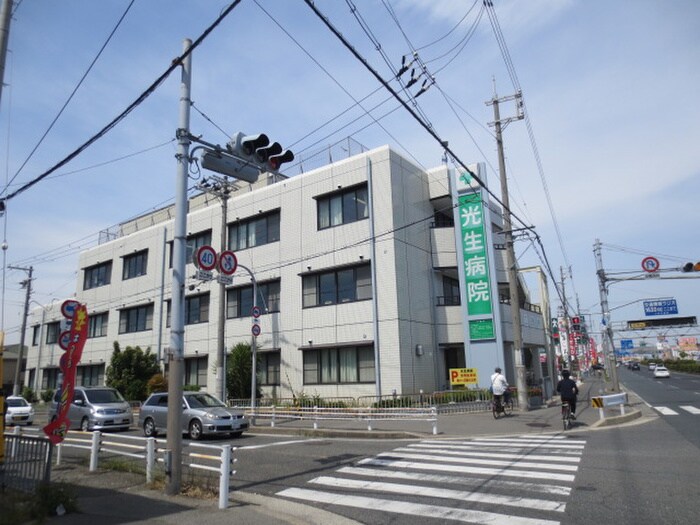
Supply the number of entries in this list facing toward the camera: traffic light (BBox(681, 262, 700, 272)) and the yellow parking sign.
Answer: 2

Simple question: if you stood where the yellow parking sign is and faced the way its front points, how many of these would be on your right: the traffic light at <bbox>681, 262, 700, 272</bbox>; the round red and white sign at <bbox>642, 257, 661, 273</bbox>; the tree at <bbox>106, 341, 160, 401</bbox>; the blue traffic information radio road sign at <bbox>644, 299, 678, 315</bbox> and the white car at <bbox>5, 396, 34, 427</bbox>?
2

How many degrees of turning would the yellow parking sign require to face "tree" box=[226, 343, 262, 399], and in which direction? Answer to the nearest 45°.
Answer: approximately 90° to its right

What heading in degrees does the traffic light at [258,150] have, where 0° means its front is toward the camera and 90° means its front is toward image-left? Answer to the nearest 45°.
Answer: approximately 315°

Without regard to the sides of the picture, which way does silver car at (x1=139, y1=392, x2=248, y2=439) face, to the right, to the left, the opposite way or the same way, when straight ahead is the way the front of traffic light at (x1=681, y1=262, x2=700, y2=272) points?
to the left

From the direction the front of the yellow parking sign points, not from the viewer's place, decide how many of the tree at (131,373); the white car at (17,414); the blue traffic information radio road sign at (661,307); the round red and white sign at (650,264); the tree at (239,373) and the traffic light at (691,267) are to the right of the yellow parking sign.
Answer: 3

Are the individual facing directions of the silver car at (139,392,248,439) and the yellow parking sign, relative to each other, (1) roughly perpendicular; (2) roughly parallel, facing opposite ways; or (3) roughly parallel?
roughly perpendicular

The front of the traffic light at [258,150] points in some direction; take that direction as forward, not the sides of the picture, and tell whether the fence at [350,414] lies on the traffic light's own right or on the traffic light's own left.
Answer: on the traffic light's own left

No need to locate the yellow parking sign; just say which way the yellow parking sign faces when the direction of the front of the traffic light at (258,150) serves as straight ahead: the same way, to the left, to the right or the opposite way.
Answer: to the right

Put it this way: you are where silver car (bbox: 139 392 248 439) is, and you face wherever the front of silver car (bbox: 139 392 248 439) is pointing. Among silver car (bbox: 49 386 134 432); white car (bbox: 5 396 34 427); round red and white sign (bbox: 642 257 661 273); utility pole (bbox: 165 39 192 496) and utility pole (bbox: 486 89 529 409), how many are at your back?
2
